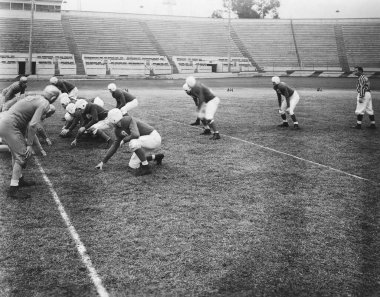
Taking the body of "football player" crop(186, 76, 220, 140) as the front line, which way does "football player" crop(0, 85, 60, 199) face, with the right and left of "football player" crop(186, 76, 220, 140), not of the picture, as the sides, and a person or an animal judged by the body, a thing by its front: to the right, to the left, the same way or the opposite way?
the opposite way

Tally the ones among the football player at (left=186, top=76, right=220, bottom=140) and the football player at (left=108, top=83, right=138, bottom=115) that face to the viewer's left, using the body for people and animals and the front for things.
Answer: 2

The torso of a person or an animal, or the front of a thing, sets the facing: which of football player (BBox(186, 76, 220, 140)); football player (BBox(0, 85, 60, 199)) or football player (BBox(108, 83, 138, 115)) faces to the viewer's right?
football player (BBox(0, 85, 60, 199))

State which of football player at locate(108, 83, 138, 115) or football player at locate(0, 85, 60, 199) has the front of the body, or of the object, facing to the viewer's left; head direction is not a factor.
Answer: football player at locate(108, 83, 138, 115)

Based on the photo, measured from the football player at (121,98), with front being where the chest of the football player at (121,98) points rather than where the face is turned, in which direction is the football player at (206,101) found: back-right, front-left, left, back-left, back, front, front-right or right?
back

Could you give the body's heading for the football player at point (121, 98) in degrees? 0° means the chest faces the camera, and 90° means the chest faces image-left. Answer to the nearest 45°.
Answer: approximately 90°

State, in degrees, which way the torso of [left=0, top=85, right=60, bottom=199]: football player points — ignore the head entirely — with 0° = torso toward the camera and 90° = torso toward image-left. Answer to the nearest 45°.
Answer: approximately 270°

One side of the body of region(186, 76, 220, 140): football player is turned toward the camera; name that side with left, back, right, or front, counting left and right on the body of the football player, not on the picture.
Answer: left

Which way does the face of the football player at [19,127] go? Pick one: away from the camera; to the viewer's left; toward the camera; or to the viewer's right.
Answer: to the viewer's right
